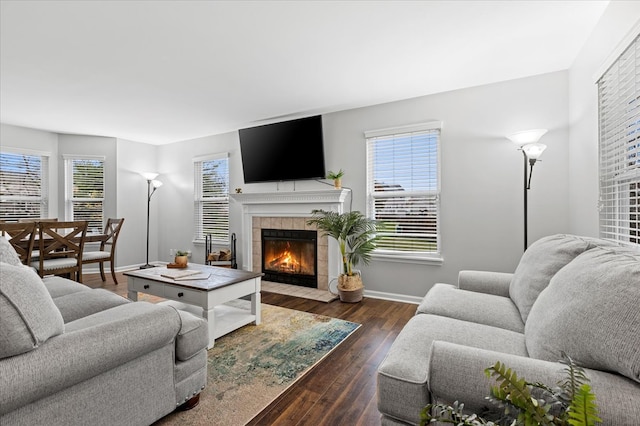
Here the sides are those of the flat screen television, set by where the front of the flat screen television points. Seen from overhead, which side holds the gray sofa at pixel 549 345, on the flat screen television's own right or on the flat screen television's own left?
on the flat screen television's own left

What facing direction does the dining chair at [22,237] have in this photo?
away from the camera

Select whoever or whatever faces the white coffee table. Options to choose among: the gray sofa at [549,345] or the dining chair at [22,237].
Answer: the gray sofa

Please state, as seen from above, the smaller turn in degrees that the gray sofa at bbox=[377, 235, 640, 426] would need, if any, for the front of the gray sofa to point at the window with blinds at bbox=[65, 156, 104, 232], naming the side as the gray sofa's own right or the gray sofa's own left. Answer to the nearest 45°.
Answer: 0° — it already faces it

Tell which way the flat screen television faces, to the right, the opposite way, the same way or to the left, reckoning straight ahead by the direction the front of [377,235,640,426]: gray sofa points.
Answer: to the left

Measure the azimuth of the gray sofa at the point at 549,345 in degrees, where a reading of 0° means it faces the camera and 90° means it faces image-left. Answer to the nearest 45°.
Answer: approximately 90°

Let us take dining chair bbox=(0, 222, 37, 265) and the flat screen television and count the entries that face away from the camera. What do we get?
1

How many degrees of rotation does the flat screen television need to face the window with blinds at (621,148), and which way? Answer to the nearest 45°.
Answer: approximately 90° to its left

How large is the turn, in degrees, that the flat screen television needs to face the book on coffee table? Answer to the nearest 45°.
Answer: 0° — it already faces it

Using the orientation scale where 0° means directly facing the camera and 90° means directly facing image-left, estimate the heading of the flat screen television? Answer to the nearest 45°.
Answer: approximately 45°

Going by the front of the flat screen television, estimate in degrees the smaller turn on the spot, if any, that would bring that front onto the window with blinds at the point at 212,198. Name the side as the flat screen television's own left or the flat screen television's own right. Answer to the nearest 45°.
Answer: approximately 90° to the flat screen television's own right

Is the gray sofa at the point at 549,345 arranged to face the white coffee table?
yes
